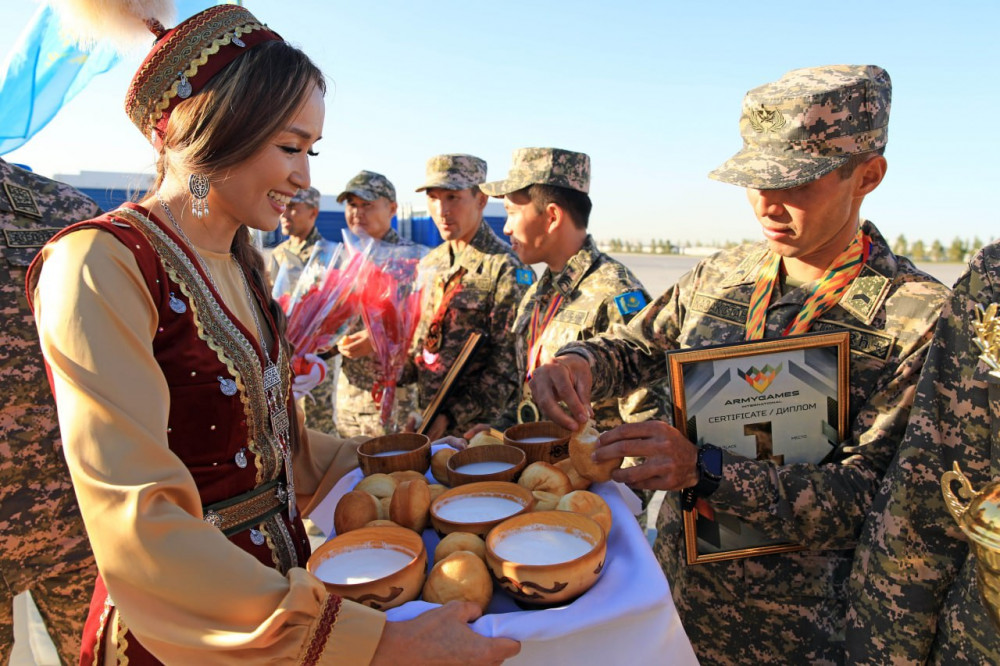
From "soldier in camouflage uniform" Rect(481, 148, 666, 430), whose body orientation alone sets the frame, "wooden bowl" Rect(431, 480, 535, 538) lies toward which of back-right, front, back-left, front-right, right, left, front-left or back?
front-left

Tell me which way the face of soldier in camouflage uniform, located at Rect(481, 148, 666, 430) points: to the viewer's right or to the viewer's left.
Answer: to the viewer's left

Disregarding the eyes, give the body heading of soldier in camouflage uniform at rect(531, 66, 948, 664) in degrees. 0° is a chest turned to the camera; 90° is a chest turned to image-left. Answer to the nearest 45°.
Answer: approximately 45°

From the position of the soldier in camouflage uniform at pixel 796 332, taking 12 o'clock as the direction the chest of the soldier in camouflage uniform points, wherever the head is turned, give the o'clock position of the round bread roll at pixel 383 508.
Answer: The round bread roll is roughly at 12 o'clock from the soldier in camouflage uniform.

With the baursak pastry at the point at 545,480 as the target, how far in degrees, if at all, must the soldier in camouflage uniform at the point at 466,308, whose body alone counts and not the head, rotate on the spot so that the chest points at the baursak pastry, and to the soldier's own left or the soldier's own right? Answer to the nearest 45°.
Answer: approximately 45° to the soldier's own left

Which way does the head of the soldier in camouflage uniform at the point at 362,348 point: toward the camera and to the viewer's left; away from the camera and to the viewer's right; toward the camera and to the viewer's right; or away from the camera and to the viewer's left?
toward the camera and to the viewer's left

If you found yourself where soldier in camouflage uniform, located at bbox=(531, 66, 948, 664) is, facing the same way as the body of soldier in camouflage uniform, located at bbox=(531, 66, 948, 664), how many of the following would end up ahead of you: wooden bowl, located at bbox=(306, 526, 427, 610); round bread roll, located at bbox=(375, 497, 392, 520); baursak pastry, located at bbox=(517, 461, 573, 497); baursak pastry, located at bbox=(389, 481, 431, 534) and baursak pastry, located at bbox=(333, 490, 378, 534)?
5

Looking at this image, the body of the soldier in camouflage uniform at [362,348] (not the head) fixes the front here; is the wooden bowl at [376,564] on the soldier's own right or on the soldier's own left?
on the soldier's own left

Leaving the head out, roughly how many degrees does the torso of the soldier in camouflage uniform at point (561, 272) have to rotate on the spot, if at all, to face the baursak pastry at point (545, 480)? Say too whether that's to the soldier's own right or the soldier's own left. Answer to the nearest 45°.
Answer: approximately 45° to the soldier's own left

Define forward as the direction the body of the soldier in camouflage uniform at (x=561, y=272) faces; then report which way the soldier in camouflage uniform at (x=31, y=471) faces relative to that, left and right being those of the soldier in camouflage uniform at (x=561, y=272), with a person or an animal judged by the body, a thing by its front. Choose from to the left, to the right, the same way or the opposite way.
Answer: to the left

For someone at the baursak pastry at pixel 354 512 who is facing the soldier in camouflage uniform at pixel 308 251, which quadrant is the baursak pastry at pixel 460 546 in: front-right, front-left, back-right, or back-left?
back-right

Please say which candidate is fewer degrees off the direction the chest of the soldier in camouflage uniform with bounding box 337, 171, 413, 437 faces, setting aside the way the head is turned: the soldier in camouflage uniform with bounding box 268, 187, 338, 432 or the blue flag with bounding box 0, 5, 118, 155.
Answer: the blue flag

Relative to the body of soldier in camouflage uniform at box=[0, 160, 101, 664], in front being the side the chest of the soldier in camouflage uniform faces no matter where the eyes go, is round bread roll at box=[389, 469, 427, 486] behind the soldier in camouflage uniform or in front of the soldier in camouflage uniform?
in front

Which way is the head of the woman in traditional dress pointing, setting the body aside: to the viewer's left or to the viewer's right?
to the viewer's right

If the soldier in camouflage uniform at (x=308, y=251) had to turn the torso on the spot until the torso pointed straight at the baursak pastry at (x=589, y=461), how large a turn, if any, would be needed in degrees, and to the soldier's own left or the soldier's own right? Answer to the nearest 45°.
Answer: approximately 45° to the soldier's own left
